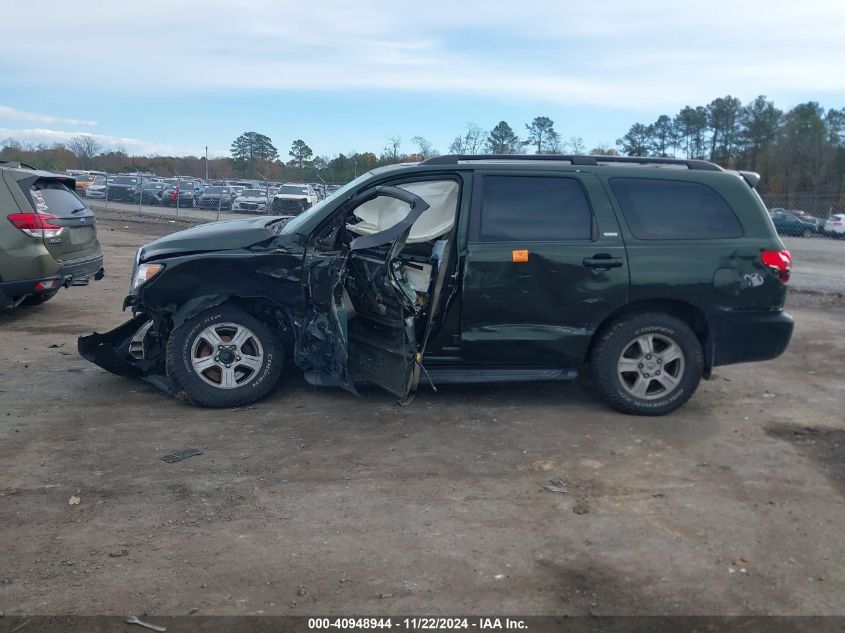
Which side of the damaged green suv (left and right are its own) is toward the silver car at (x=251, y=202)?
right

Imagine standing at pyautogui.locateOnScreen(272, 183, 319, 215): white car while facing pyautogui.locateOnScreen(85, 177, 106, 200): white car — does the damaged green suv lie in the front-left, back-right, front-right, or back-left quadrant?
back-left

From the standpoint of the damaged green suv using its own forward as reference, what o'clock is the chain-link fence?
The chain-link fence is roughly at 4 o'clock from the damaged green suv.

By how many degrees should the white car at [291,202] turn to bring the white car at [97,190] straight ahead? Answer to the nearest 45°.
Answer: approximately 90° to its right

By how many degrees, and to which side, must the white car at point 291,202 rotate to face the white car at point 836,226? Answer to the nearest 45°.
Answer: approximately 135° to its left

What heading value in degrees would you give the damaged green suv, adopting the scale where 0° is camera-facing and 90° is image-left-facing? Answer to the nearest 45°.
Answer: approximately 90°

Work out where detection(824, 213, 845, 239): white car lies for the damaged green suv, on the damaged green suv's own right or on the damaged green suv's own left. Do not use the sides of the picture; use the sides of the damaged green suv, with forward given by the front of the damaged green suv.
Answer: on the damaged green suv's own right

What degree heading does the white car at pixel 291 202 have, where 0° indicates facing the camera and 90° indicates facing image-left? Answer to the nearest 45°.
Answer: approximately 45°

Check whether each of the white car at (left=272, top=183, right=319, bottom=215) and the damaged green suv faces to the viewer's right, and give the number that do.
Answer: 0
